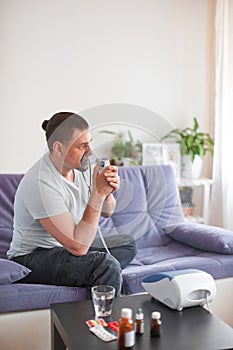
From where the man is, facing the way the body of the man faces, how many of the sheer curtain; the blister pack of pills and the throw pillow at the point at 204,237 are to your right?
1

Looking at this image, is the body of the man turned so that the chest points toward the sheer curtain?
no

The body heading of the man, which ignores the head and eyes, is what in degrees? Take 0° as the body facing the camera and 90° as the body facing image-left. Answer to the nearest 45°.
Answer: approximately 270°

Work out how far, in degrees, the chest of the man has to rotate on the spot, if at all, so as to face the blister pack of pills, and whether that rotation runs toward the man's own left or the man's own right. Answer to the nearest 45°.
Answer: approximately 90° to the man's own right

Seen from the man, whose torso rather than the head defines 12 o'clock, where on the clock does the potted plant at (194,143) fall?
The potted plant is roughly at 10 o'clock from the man.

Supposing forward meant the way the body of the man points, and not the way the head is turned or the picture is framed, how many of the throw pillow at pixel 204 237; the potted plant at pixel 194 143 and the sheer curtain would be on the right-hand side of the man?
0

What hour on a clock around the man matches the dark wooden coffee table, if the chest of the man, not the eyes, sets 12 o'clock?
The dark wooden coffee table is roughly at 2 o'clock from the man.

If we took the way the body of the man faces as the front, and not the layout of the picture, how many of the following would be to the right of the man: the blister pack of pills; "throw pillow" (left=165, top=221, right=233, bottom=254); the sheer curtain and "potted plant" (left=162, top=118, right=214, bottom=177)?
1

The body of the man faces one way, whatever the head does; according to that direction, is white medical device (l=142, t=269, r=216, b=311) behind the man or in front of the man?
in front

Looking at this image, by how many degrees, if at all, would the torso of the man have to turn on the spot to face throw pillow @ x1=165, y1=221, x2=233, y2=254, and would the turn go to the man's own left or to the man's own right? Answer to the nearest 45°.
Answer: approximately 45° to the man's own left
